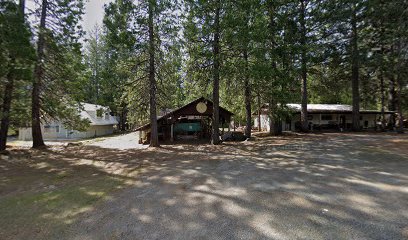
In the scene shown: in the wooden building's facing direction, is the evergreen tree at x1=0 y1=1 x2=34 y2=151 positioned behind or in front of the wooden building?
in front

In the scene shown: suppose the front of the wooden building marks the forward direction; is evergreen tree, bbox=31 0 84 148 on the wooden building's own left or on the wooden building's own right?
on the wooden building's own right

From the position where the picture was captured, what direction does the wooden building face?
facing the viewer

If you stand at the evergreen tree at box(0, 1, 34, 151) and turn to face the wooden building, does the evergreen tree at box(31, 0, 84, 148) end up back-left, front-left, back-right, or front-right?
front-left

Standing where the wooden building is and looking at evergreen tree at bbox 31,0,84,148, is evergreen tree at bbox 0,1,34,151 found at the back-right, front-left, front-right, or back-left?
front-left

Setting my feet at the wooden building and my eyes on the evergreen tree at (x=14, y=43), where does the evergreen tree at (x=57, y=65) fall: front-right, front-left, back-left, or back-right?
front-right
